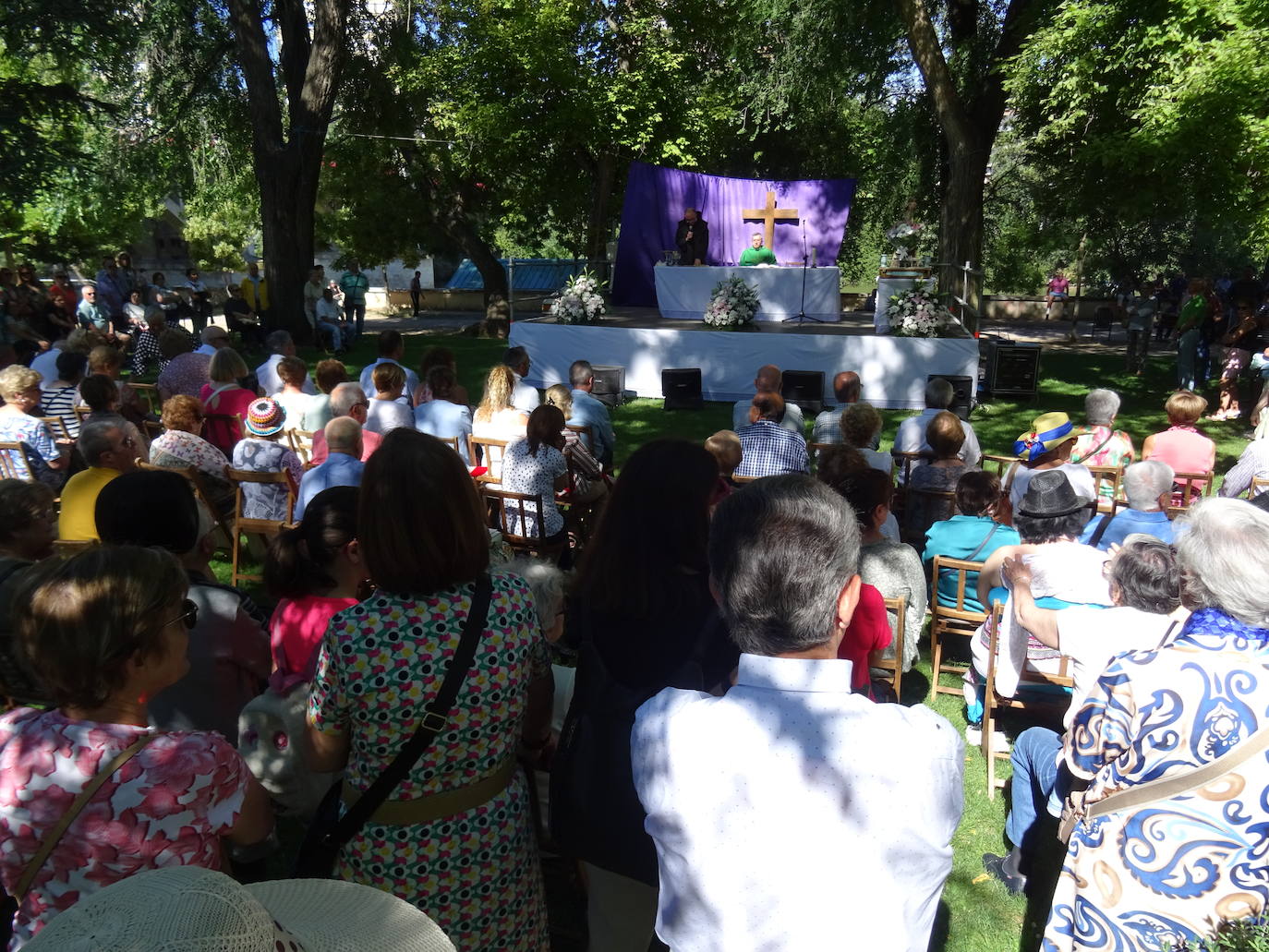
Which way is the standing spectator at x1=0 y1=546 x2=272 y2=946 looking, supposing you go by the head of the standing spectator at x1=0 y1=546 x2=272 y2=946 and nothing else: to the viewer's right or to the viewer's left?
to the viewer's right

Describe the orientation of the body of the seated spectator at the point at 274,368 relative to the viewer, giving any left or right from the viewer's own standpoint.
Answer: facing away from the viewer and to the right of the viewer

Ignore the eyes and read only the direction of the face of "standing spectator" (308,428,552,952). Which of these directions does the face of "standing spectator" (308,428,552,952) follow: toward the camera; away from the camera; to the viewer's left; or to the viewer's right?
away from the camera

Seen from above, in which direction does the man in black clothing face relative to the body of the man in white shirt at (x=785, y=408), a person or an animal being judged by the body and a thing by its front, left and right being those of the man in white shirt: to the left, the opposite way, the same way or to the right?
the opposite way

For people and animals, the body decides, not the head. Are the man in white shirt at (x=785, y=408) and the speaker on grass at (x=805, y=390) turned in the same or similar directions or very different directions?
very different directions

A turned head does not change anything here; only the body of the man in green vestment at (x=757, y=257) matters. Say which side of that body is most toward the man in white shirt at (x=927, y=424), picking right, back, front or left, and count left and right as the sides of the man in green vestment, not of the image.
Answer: front

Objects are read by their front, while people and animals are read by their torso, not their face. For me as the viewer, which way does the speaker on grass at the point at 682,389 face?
facing the viewer

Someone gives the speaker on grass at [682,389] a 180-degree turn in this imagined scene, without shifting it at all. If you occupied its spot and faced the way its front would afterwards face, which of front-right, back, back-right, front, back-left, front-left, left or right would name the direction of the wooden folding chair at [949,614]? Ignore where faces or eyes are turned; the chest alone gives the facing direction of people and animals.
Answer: back

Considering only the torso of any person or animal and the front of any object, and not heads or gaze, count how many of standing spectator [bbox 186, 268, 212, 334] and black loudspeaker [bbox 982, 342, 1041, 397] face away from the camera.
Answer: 0

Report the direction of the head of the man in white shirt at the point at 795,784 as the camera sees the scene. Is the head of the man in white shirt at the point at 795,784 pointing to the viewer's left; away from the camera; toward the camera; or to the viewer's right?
away from the camera

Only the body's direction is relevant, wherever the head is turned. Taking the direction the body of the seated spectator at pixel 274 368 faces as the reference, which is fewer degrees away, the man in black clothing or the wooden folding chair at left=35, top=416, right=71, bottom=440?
the man in black clothing

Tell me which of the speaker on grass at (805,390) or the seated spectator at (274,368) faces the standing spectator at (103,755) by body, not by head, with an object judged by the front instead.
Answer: the speaker on grass

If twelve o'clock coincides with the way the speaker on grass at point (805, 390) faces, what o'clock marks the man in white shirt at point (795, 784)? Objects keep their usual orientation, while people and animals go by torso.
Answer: The man in white shirt is roughly at 12 o'clock from the speaker on grass.

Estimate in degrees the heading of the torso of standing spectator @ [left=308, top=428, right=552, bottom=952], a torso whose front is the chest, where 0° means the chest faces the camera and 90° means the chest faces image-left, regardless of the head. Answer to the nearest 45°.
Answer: approximately 180°

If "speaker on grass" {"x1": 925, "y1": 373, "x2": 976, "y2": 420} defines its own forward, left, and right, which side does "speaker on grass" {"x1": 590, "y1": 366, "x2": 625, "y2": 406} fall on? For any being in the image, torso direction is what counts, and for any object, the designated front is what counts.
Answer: on its right

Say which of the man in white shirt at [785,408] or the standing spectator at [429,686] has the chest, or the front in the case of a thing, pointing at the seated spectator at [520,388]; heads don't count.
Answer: the standing spectator at [429,686]

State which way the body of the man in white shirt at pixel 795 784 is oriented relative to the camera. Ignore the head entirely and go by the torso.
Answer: away from the camera
